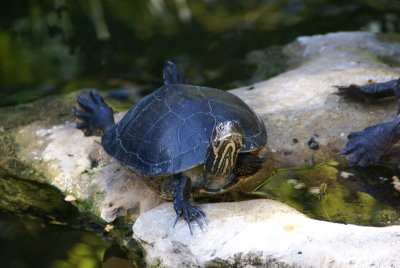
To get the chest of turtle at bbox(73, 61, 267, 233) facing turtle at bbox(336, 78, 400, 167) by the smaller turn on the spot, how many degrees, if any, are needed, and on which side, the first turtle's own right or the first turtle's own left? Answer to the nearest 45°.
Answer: approximately 45° to the first turtle's own left

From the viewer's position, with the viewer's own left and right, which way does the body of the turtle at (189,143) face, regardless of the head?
facing the viewer and to the right of the viewer
